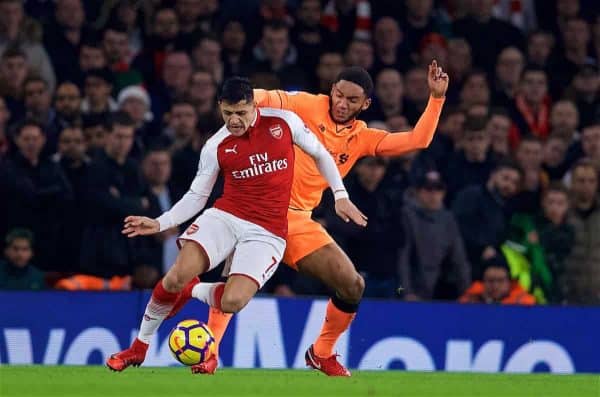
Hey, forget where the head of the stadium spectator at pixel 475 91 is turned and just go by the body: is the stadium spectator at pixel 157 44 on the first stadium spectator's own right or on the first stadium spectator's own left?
on the first stadium spectator's own right

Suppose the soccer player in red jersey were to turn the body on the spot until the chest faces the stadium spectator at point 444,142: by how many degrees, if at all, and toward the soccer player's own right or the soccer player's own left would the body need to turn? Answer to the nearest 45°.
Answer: approximately 135° to the soccer player's own left

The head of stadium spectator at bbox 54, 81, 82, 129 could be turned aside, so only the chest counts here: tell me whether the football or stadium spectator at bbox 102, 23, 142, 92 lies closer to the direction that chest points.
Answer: the football

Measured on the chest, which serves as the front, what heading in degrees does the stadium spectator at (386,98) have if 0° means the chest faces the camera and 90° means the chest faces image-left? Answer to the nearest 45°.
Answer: approximately 0°
